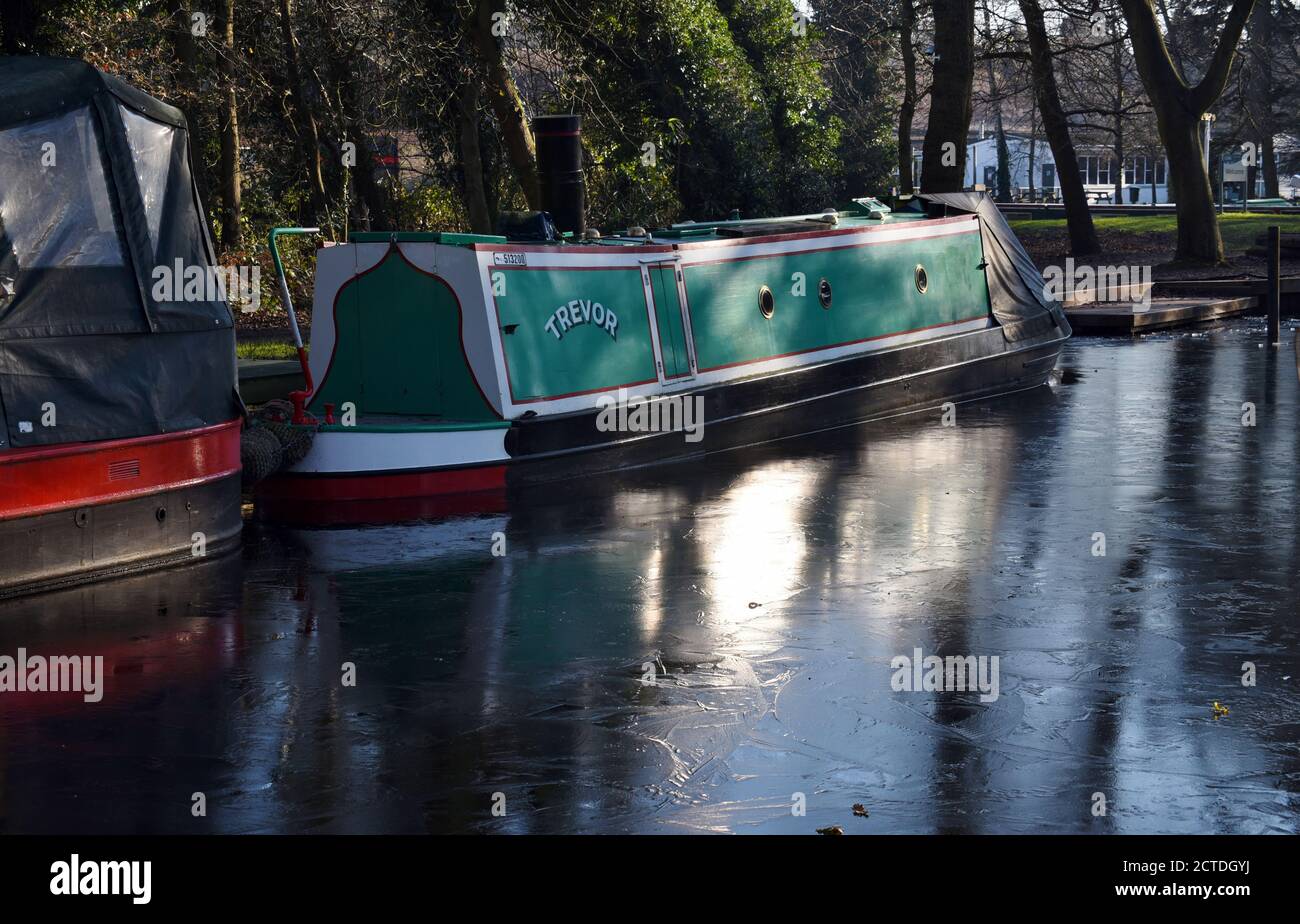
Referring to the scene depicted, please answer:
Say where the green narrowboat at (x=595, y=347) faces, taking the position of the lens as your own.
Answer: facing away from the viewer and to the right of the viewer
